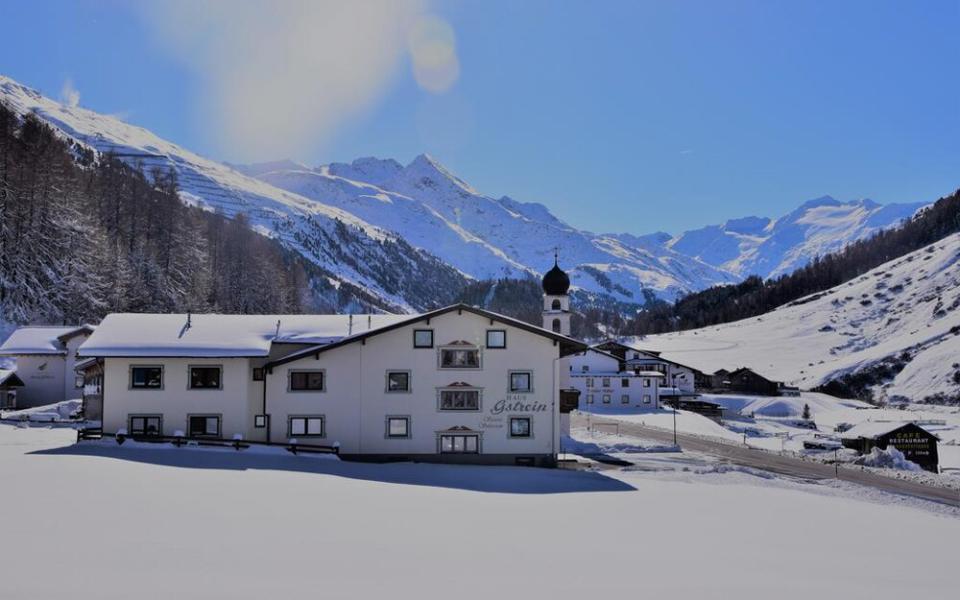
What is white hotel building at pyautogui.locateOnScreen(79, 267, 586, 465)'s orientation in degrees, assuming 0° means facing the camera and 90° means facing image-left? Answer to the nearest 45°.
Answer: approximately 0°
